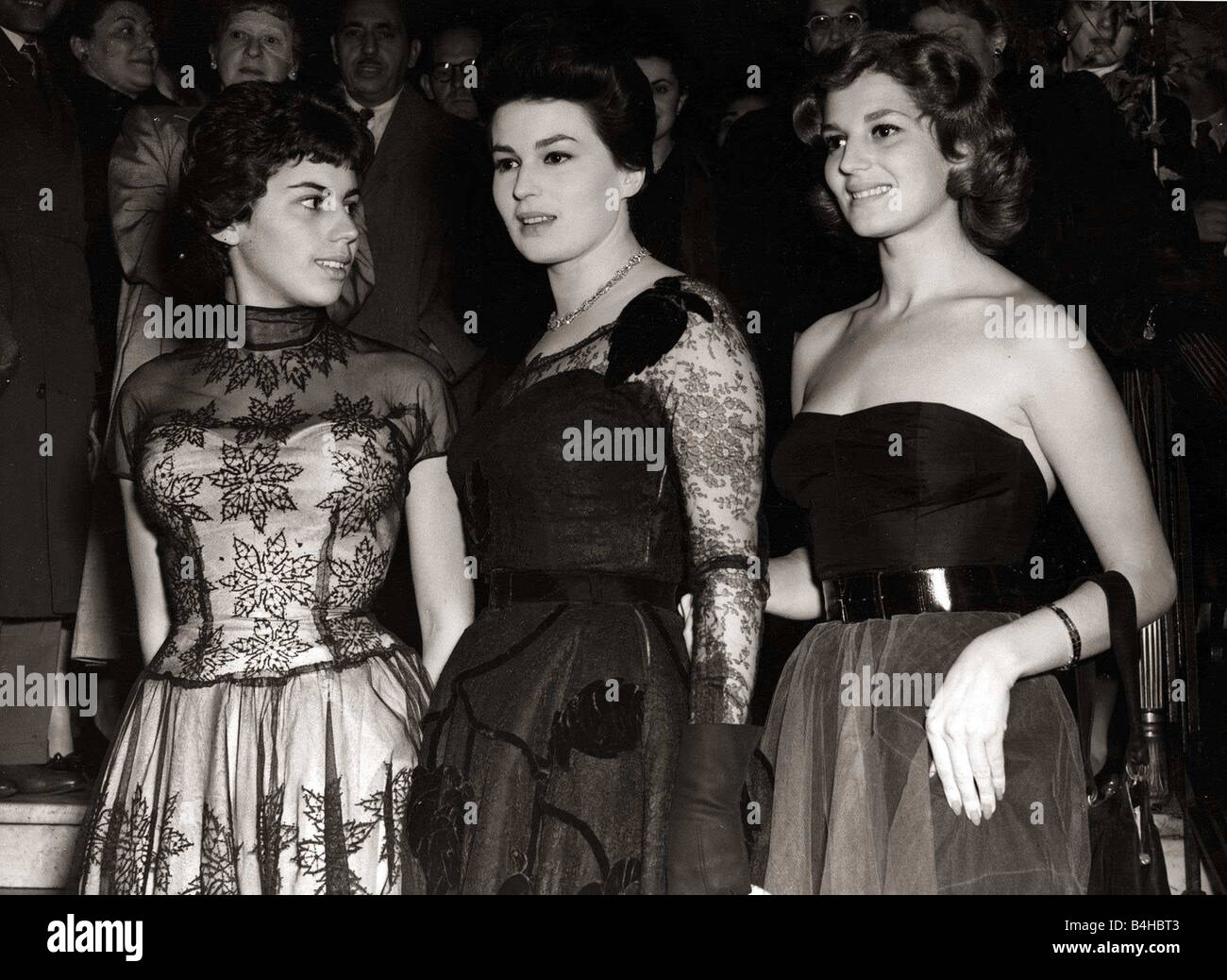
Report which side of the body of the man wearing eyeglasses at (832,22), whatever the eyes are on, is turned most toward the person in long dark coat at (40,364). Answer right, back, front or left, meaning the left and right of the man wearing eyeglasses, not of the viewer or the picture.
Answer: right

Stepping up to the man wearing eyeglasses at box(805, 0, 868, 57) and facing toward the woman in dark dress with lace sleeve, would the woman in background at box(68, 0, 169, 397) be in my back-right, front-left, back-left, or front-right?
front-right

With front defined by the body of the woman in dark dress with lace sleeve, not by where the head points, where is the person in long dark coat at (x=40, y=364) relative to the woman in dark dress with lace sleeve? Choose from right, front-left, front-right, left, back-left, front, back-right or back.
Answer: right

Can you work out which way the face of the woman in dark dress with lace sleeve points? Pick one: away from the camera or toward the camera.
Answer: toward the camera

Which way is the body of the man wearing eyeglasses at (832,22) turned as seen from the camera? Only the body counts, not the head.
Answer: toward the camera

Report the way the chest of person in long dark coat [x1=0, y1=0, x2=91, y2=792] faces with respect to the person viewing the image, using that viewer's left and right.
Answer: facing the viewer and to the right of the viewer

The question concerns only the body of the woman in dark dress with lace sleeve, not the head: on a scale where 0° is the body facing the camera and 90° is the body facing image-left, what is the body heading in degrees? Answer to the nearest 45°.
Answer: approximately 45°

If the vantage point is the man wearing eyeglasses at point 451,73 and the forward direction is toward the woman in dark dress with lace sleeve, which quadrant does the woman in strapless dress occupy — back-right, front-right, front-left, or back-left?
front-left

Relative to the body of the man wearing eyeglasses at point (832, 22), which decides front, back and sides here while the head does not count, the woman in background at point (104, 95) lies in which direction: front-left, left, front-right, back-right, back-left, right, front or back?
right

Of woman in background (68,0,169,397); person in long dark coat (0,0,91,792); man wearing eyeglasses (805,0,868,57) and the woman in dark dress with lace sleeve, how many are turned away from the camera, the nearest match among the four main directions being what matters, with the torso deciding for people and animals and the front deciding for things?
0

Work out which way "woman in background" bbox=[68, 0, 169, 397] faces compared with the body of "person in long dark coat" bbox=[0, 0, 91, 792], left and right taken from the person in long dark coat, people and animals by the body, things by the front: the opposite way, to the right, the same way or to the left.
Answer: the same way
